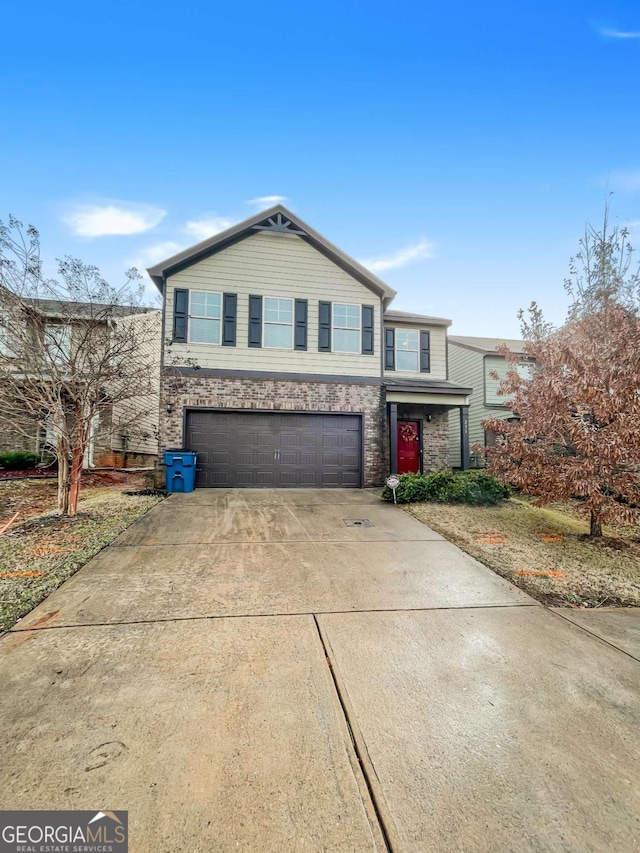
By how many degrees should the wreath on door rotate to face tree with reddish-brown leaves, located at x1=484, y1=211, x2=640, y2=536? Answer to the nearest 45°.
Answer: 0° — it already faces it

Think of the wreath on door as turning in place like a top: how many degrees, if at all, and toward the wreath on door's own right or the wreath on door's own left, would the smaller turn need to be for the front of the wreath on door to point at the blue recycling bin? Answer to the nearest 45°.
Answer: approximately 45° to the wreath on door's own right

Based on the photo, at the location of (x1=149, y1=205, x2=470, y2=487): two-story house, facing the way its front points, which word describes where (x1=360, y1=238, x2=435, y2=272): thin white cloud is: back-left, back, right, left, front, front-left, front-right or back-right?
back-left

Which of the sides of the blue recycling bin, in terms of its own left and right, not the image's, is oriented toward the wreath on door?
left

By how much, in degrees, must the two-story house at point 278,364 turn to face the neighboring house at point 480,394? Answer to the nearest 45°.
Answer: approximately 135° to its left

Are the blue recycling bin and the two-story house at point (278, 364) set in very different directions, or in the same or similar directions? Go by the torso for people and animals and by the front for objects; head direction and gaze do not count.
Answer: same or similar directions

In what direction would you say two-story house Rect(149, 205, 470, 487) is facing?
toward the camera

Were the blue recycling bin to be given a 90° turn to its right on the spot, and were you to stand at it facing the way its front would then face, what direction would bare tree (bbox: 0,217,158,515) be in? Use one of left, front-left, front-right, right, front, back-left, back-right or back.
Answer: front-left

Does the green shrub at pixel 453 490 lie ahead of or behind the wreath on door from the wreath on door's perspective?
ahead

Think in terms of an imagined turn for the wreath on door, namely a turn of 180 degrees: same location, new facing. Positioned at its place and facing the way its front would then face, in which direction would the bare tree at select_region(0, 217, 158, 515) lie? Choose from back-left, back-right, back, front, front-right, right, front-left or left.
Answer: back-left

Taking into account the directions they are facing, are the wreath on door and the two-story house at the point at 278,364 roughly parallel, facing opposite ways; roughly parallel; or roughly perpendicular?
roughly parallel

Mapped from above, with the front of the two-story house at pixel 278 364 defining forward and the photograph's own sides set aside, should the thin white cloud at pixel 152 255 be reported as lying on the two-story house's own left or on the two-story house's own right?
on the two-story house's own right

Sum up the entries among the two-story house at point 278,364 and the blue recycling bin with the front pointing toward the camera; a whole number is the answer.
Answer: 2

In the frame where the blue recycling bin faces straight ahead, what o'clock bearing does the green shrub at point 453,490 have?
The green shrub is roughly at 10 o'clock from the blue recycling bin.

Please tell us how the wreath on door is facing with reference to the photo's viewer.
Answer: facing the viewer

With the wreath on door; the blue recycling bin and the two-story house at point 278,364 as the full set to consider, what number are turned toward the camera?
3

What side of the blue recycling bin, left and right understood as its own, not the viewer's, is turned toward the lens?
front
